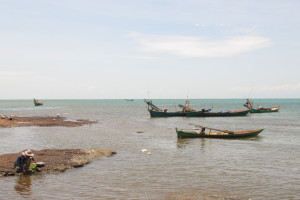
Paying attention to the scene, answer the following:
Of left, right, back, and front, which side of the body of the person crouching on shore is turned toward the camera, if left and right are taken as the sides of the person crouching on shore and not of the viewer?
right
